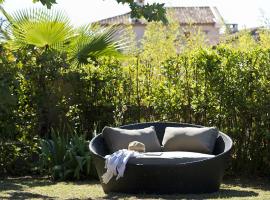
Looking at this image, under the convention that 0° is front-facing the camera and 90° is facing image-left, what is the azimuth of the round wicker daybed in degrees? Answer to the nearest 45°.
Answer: approximately 0°

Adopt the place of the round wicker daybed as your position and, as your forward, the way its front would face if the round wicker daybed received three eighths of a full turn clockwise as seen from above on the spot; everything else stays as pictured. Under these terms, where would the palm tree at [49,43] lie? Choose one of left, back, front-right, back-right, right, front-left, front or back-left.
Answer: front

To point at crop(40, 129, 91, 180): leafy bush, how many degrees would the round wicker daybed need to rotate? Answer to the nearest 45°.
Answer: approximately 135° to its right
